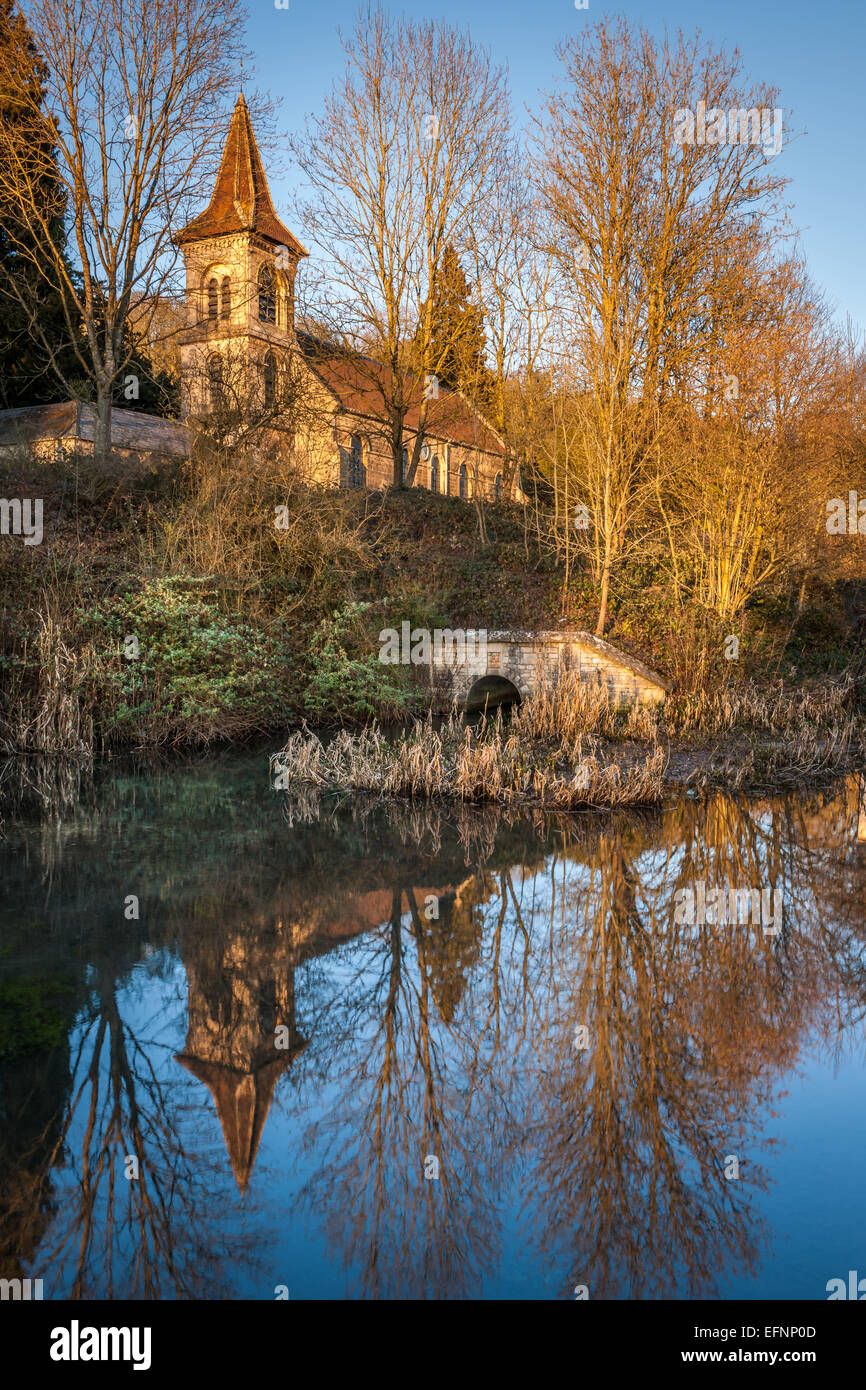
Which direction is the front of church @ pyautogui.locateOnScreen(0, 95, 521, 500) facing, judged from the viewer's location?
facing the viewer and to the left of the viewer
